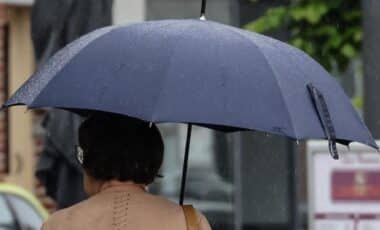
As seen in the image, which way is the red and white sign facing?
toward the camera

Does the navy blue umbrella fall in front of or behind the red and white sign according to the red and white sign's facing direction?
in front
